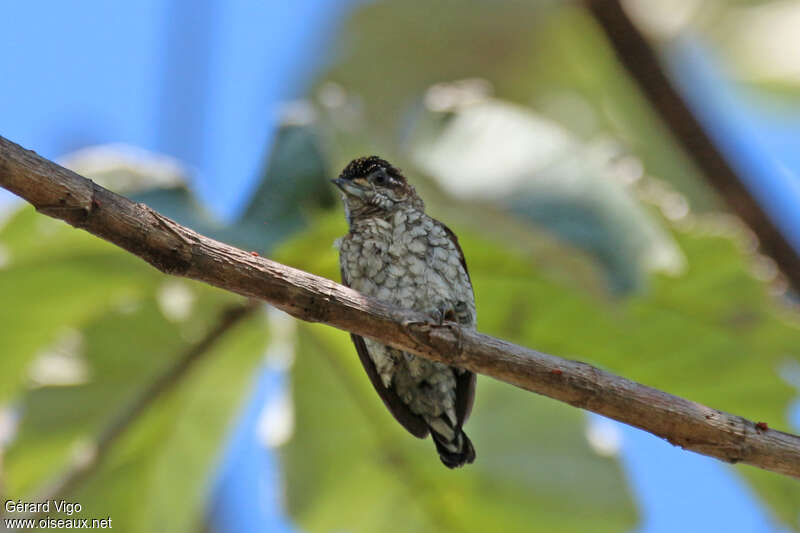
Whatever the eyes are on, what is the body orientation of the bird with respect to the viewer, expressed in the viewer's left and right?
facing the viewer and to the left of the viewer
